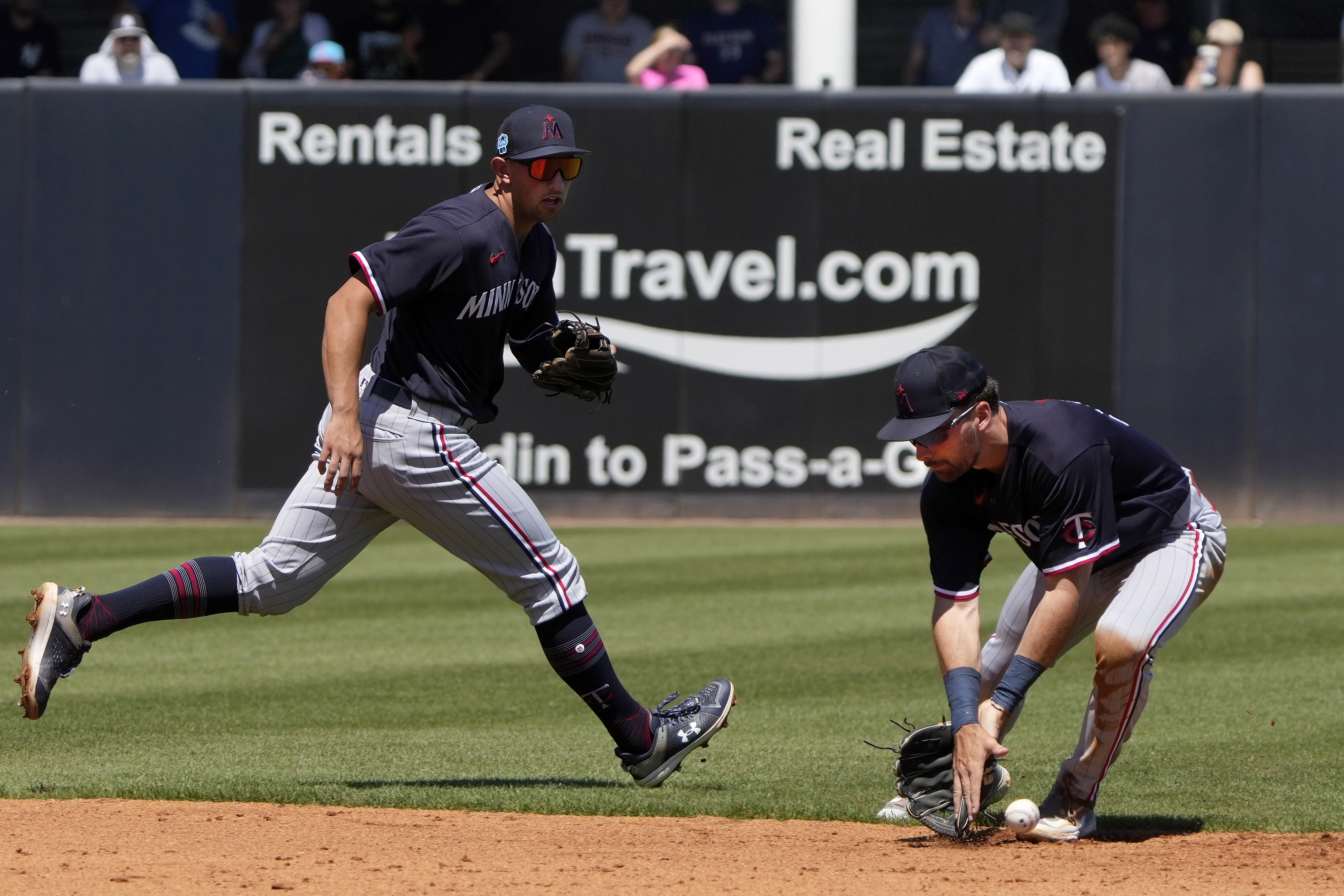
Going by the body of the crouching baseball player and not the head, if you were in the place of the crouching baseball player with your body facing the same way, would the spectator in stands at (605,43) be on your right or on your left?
on your right

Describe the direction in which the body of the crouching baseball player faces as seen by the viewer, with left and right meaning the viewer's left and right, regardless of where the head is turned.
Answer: facing the viewer and to the left of the viewer

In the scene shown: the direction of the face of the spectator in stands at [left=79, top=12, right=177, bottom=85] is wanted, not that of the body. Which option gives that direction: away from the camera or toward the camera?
toward the camera

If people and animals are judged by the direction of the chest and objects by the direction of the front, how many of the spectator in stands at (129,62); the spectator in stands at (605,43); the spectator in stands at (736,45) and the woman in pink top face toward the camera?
4

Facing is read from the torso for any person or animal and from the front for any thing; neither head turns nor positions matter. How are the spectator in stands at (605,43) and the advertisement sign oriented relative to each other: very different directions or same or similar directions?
same or similar directions

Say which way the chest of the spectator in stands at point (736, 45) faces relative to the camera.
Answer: toward the camera

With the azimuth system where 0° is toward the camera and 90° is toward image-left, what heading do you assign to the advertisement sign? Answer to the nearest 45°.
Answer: approximately 0°

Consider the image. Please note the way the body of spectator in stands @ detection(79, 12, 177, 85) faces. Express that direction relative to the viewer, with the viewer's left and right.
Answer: facing the viewer

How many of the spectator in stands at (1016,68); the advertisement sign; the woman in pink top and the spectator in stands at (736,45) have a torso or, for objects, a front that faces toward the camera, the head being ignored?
4

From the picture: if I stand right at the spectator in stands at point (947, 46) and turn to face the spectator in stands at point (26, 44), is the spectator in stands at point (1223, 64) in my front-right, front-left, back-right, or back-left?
back-left

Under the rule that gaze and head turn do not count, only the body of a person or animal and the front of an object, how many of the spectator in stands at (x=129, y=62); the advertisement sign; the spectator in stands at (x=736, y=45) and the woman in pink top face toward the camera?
4
